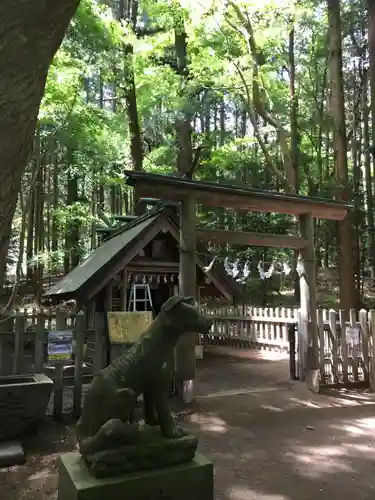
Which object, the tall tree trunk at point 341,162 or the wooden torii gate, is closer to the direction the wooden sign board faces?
the wooden torii gate

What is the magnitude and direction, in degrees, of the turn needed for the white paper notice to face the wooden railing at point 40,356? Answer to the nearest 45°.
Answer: approximately 45° to its right

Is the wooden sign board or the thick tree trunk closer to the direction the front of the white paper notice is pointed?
the thick tree trunk

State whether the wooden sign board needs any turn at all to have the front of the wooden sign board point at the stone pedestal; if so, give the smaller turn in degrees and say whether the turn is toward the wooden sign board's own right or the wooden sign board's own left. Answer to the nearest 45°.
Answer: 0° — it already faces it

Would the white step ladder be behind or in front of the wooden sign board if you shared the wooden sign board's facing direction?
behind

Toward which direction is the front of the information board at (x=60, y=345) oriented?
toward the camera

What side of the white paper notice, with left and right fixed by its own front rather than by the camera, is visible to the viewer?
front

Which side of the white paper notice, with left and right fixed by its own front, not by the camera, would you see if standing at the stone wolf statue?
front

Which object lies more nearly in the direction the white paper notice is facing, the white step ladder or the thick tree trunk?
the thick tree trunk

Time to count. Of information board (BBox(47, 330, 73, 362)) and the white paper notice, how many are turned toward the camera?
2

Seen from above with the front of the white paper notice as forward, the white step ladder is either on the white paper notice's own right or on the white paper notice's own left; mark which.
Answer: on the white paper notice's own right
